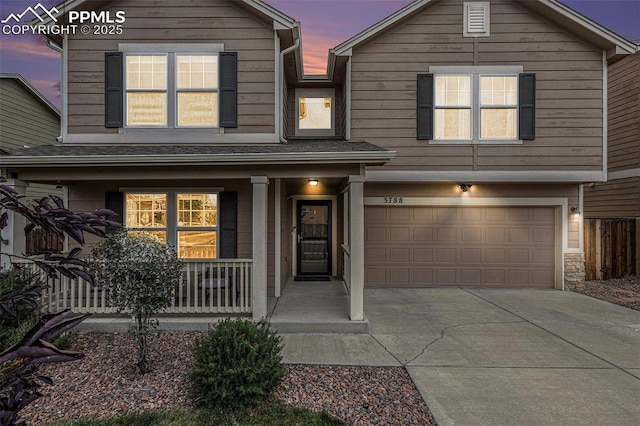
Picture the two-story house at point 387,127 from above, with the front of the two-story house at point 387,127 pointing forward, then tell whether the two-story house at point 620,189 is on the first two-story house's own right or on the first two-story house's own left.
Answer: on the first two-story house's own left

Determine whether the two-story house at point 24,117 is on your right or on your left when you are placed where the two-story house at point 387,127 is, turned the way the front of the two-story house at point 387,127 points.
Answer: on your right

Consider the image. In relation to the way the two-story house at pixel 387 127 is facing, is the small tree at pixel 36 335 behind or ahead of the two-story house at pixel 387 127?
ahead

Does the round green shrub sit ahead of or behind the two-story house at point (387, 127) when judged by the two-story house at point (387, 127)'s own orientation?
ahead

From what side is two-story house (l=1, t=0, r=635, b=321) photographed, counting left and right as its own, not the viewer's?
front

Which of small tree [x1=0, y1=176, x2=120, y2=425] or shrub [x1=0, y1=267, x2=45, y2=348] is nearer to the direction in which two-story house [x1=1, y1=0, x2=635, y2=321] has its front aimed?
the small tree

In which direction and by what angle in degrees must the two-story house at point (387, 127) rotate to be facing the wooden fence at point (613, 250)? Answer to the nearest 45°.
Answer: approximately 90° to its left

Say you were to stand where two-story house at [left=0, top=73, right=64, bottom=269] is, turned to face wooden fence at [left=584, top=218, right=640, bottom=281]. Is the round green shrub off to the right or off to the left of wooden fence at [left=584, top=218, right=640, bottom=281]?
right
